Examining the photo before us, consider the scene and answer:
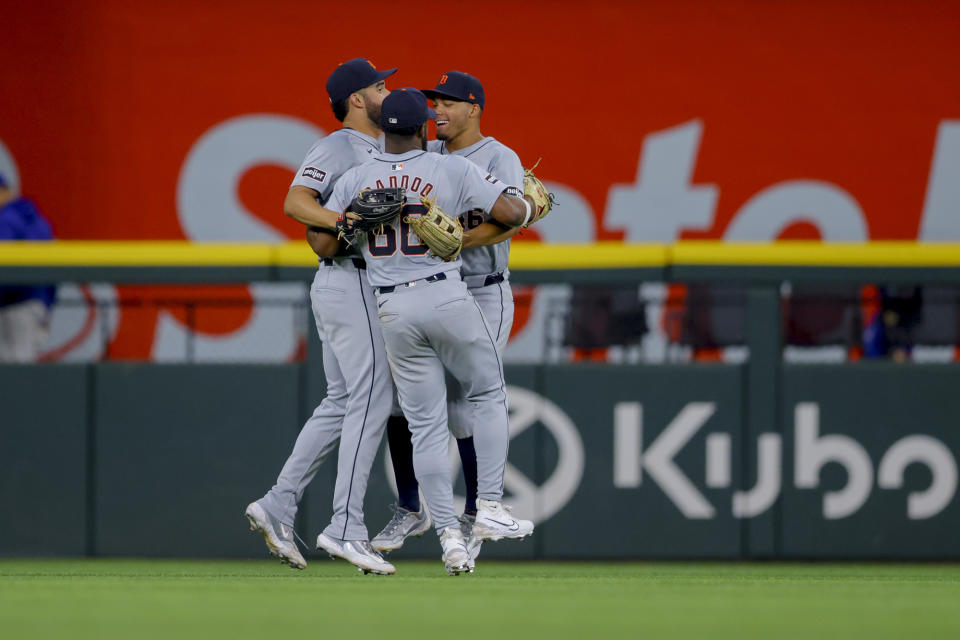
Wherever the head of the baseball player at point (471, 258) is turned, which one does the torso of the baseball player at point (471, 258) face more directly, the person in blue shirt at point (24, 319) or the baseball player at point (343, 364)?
the baseball player

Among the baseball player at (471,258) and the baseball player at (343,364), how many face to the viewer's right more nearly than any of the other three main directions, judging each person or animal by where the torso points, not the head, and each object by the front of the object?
1

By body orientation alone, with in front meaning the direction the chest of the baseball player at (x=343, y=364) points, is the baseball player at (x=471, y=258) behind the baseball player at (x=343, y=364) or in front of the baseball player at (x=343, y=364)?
in front

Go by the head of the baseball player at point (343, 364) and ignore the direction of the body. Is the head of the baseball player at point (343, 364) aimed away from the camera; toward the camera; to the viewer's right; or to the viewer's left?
to the viewer's right

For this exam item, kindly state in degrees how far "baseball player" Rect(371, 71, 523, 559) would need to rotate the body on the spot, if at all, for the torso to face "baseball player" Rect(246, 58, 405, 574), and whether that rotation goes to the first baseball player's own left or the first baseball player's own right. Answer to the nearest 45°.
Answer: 0° — they already face them

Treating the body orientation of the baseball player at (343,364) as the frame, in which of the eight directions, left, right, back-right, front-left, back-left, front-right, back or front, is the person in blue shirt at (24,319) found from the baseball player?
back-left

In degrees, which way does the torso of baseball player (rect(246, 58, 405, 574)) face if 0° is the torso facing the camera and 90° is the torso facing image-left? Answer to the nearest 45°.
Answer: approximately 270°

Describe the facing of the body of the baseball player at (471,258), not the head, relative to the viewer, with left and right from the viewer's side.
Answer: facing the viewer and to the left of the viewer
